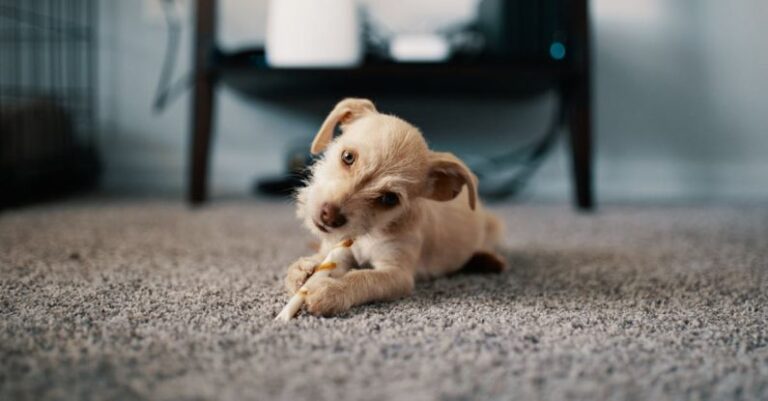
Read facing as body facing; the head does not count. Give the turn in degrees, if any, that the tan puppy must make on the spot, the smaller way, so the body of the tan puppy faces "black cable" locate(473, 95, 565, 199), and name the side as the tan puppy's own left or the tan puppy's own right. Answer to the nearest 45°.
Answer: approximately 135° to the tan puppy's own right

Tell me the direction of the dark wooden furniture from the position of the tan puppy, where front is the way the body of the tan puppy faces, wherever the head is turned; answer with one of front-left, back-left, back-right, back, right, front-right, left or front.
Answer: back-right

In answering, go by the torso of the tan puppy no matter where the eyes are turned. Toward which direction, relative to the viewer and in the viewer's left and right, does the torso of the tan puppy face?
facing the viewer and to the left of the viewer
